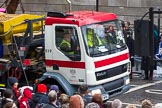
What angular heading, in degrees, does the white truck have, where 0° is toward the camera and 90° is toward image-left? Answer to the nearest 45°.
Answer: approximately 315°
